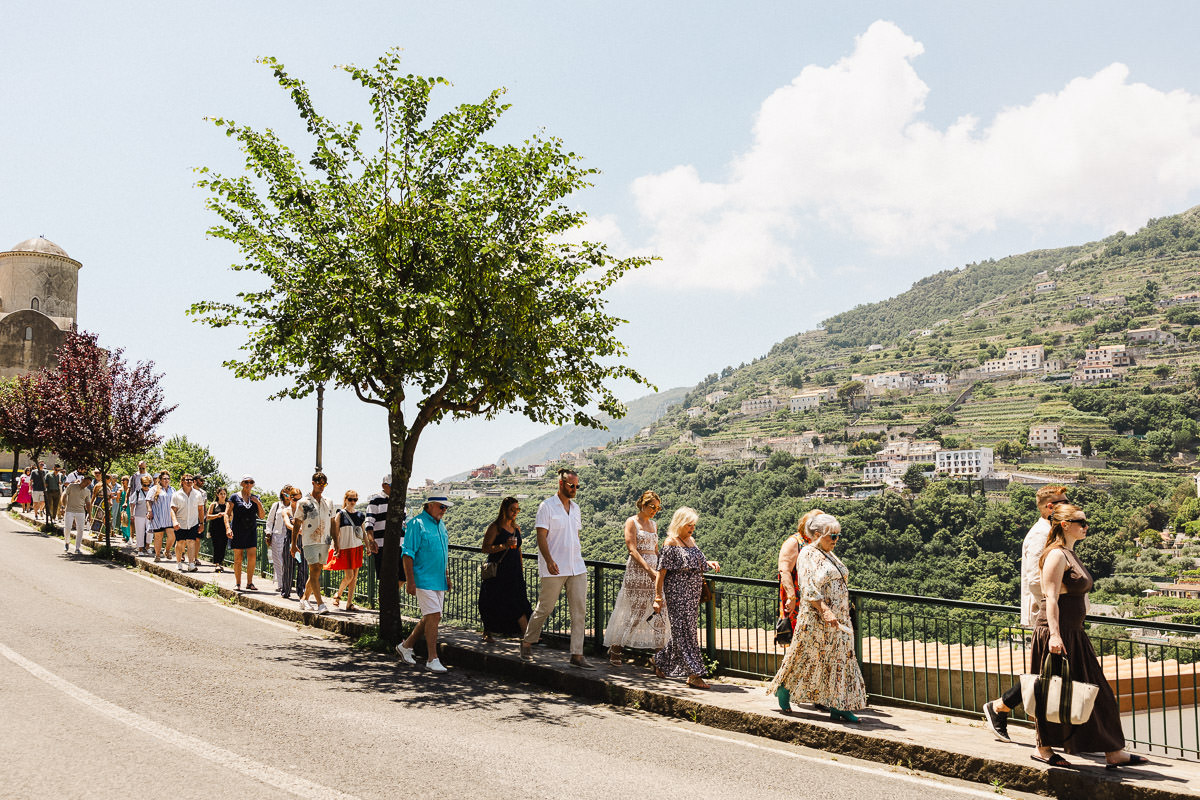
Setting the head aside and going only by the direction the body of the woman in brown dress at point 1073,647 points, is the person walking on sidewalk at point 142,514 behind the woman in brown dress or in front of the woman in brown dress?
behind

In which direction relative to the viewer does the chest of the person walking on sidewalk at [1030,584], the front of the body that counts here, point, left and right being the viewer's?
facing to the right of the viewer

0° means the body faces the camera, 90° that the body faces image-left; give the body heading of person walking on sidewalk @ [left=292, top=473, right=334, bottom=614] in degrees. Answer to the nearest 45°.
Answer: approximately 315°

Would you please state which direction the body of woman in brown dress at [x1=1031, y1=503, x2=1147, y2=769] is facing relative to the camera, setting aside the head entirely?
to the viewer's right

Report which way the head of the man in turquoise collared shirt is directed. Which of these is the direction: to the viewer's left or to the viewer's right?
to the viewer's right

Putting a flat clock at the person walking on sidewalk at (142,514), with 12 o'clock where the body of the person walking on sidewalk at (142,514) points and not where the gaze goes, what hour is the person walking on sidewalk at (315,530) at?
the person walking on sidewalk at (315,530) is roughly at 1 o'clock from the person walking on sidewalk at (142,514).

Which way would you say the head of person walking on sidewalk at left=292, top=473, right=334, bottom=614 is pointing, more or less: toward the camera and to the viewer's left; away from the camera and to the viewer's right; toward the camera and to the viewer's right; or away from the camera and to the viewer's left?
toward the camera and to the viewer's right

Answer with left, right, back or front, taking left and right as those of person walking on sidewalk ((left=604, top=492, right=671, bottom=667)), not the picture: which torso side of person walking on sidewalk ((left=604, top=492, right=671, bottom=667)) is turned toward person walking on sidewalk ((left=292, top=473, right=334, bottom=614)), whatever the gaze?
back

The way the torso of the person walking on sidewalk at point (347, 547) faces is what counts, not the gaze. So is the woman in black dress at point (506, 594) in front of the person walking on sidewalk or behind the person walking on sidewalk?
in front

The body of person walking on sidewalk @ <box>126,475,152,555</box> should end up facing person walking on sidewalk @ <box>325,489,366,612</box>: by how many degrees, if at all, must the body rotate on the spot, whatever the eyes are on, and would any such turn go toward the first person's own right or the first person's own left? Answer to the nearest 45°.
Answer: approximately 45° to the first person's own right

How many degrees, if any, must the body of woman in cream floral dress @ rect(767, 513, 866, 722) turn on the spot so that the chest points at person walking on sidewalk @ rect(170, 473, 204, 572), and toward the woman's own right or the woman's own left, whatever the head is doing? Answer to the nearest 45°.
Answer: approximately 135° to the woman's own left

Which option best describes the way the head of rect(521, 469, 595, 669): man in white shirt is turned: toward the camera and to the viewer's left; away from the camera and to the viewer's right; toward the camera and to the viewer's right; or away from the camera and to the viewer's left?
toward the camera and to the viewer's right
